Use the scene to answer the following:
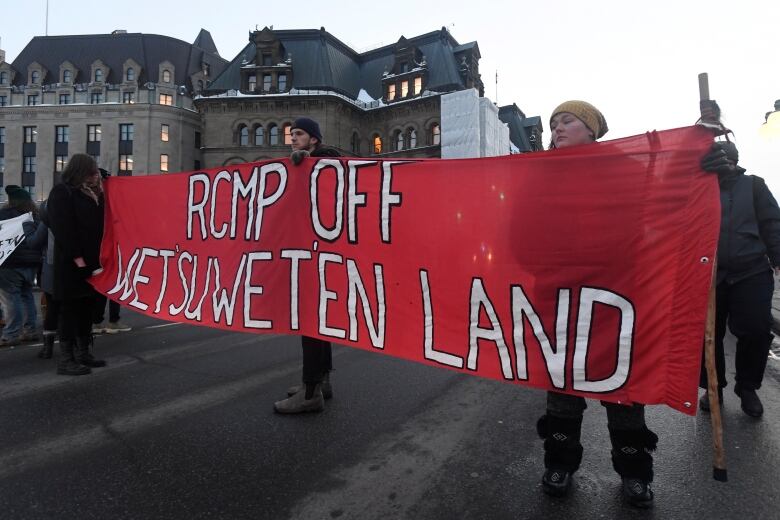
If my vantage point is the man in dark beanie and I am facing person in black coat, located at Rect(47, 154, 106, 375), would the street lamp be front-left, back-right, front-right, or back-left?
back-right

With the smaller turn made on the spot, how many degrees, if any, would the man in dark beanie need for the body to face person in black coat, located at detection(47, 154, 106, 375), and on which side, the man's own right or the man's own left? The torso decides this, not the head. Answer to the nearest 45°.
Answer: approximately 45° to the man's own right

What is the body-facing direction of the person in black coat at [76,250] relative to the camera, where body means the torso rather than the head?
to the viewer's right

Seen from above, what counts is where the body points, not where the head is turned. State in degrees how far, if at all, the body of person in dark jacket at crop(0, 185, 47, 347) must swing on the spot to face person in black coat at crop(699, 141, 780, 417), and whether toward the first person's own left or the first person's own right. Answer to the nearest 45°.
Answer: approximately 135° to the first person's own left

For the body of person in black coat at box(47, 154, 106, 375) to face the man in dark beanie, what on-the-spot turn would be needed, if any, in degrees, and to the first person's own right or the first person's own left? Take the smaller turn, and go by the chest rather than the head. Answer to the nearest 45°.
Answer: approximately 45° to the first person's own right

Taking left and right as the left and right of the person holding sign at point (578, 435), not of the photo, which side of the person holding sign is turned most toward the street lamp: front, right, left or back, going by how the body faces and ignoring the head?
back

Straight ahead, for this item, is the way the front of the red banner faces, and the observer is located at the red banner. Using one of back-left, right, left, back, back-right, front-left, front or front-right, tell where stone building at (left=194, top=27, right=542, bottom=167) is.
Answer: back-right

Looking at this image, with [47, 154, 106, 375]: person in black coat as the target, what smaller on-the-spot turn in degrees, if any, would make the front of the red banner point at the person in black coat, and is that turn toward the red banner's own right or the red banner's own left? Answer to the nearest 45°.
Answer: approximately 90° to the red banner's own right

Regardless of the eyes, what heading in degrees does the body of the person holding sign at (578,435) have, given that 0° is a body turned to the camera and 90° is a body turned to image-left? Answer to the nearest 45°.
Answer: approximately 0°

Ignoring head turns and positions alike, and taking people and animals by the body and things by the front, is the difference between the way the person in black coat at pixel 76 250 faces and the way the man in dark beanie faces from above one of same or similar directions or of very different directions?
very different directions
